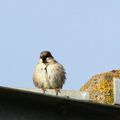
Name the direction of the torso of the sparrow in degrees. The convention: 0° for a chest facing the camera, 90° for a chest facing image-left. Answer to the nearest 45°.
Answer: approximately 0°
